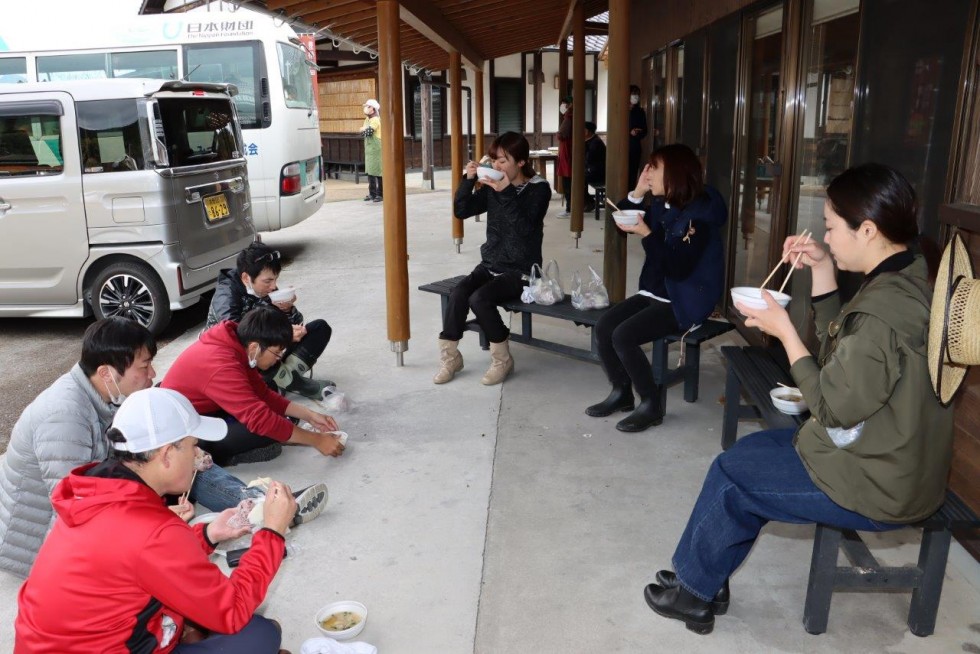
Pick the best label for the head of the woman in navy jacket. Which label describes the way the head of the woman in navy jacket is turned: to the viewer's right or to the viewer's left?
to the viewer's left

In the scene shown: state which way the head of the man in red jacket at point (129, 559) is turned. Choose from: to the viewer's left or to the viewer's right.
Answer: to the viewer's right

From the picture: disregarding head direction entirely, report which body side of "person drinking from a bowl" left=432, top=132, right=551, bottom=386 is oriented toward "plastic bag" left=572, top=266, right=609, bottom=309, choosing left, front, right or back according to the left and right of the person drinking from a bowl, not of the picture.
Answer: left

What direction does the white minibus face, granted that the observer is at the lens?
facing away from the viewer and to the left of the viewer

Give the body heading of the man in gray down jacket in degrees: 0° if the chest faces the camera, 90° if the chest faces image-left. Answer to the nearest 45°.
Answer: approximately 270°

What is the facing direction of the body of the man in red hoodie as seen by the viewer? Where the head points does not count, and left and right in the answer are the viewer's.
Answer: facing to the right of the viewer

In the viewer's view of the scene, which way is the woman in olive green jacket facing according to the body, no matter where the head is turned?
to the viewer's left

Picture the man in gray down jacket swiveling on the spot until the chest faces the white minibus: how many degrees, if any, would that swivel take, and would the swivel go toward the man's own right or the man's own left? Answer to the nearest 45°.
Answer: approximately 90° to the man's own left

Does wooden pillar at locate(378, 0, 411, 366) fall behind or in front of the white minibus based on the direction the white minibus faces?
behind

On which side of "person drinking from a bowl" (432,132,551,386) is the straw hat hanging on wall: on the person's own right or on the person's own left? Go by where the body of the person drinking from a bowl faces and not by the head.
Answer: on the person's own left

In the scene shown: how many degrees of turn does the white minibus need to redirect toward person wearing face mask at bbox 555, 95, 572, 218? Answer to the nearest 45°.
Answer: approximately 135° to its right
